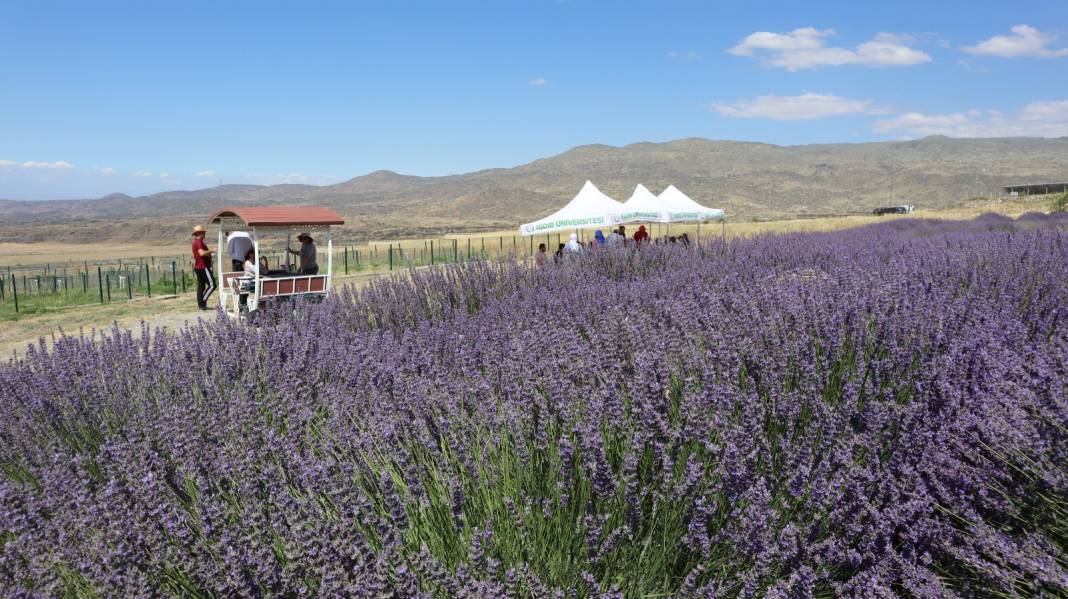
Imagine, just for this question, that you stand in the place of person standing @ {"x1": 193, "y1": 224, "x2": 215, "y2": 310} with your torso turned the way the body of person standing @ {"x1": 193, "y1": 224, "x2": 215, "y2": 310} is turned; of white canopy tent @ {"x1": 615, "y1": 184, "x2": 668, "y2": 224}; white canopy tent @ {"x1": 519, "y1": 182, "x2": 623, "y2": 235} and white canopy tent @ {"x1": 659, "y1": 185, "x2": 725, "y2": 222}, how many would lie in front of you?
3

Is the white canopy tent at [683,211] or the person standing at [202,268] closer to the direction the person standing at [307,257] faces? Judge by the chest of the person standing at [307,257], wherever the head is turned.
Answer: the person standing

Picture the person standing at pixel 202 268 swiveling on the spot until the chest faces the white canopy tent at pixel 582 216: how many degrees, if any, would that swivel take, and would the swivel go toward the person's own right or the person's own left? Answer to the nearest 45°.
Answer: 0° — they already face it

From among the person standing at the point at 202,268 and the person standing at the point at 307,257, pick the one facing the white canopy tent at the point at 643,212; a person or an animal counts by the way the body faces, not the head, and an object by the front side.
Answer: the person standing at the point at 202,268

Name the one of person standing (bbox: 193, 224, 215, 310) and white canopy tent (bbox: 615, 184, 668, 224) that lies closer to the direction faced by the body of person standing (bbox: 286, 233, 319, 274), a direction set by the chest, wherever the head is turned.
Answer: the person standing

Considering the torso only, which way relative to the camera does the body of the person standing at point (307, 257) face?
to the viewer's left

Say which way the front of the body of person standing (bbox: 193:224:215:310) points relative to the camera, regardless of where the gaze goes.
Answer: to the viewer's right

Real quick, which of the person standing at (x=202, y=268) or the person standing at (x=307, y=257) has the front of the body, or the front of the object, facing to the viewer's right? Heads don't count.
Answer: the person standing at (x=202, y=268)
